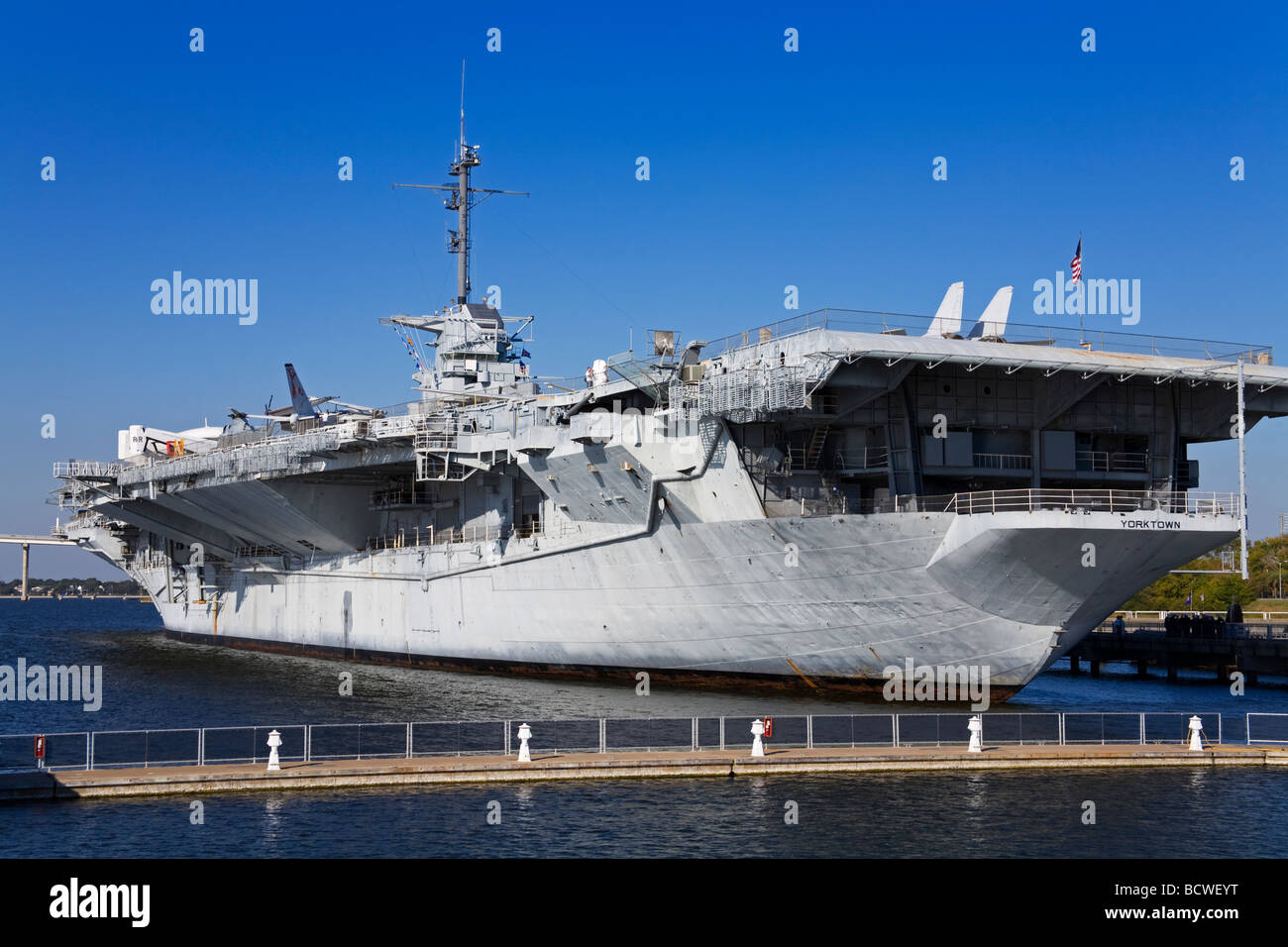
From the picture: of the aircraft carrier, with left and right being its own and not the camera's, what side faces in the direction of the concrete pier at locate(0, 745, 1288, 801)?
left

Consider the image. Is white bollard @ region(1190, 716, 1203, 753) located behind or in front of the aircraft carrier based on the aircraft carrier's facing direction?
behind

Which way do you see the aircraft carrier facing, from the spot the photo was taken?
facing away from the viewer and to the left of the viewer

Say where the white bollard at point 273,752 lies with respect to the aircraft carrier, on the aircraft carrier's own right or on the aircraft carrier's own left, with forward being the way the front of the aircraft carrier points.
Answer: on the aircraft carrier's own left
